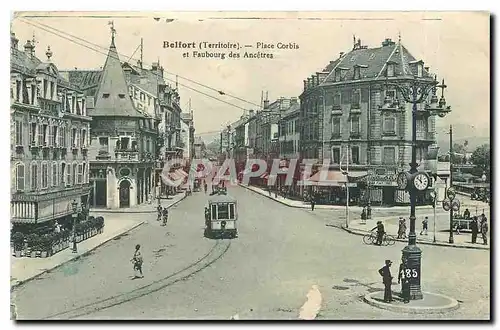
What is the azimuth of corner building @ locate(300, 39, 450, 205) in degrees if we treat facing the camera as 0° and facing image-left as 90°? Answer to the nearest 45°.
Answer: approximately 0°

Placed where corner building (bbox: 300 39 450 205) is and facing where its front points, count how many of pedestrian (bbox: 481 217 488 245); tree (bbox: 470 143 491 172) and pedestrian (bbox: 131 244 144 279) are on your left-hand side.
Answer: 2
